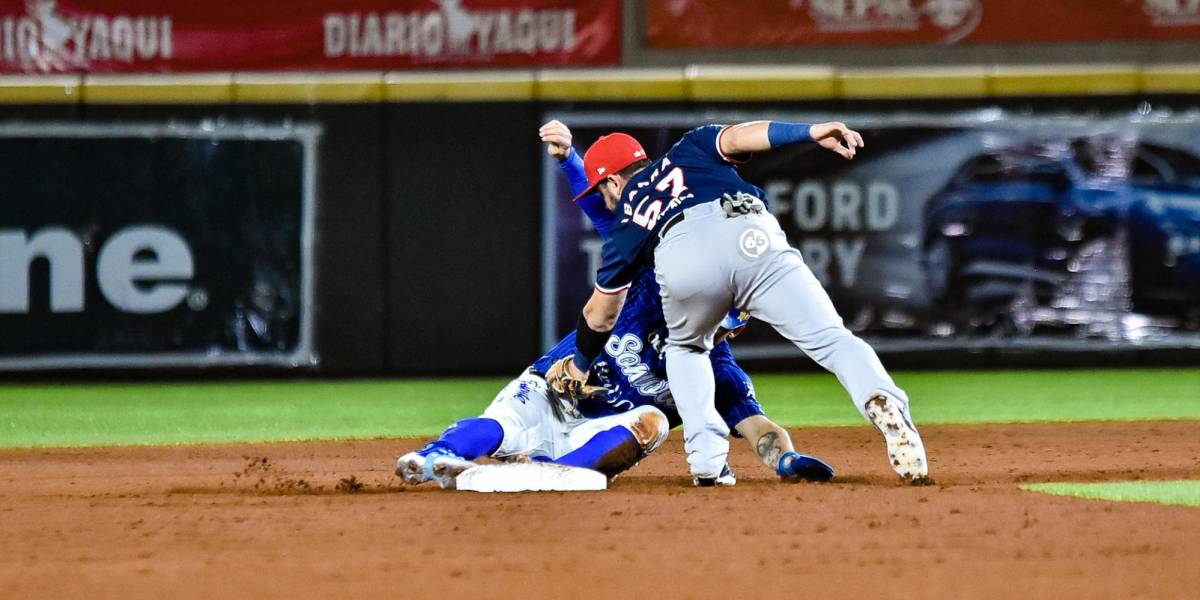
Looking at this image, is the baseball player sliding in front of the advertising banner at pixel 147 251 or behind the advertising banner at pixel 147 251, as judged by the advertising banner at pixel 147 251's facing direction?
in front

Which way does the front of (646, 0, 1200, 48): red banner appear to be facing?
toward the camera

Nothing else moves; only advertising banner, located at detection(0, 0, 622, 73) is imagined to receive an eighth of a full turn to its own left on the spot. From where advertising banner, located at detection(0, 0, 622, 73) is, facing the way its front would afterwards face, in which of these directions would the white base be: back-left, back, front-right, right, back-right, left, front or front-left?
front-right

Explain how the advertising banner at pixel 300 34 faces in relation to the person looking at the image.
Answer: facing the viewer

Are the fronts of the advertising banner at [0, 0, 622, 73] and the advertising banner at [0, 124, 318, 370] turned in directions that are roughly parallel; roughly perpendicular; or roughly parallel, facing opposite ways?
roughly parallel

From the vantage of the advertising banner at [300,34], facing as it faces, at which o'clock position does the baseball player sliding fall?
The baseball player sliding is roughly at 12 o'clock from the advertising banner.

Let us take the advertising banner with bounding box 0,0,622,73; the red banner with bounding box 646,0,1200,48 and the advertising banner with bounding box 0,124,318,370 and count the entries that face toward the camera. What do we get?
3

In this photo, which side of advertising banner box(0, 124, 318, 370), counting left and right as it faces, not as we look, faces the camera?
front

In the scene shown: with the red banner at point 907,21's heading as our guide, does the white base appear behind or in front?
in front

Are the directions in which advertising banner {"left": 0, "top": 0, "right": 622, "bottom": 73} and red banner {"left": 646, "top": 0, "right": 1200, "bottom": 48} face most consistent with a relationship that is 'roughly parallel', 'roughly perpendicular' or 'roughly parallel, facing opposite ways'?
roughly parallel

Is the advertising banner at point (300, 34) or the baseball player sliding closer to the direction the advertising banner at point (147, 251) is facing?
the baseball player sliding

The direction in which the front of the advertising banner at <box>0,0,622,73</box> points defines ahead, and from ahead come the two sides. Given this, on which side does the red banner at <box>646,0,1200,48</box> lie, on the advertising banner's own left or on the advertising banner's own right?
on the advertising banner's own left

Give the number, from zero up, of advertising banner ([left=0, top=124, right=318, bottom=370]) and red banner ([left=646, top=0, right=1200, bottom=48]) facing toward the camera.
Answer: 2

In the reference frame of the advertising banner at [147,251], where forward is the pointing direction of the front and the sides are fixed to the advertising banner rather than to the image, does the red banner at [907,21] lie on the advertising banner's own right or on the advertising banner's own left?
on the advertising banner's own left

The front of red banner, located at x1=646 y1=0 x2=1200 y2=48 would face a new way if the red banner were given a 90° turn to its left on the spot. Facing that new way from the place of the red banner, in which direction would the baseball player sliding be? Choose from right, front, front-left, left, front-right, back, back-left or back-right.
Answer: right

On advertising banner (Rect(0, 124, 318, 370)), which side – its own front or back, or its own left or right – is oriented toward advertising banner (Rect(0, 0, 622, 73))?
back

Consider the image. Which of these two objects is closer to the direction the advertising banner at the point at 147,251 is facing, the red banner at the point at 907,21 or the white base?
the white base
